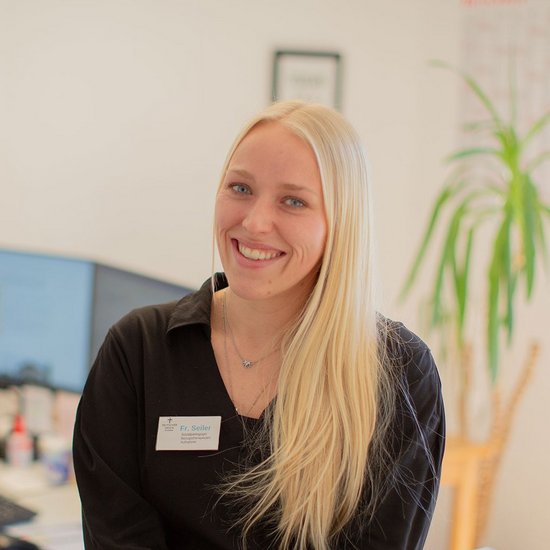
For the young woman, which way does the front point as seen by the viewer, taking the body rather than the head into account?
toward the camera

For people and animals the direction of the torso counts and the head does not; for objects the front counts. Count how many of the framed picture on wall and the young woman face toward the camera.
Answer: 2

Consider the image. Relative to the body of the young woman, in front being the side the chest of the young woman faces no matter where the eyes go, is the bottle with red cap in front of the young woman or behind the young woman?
behind

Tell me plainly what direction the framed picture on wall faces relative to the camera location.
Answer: facing the viewer

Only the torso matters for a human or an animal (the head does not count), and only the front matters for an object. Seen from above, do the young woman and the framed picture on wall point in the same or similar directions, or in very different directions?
same or similar directions

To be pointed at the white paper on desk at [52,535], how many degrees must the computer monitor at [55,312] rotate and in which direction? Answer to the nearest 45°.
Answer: approximately 45° to its left

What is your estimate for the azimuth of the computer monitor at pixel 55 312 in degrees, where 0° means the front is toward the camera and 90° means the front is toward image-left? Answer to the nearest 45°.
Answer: approximately 45°

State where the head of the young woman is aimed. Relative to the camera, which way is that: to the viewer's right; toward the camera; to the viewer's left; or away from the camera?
toward the camera
